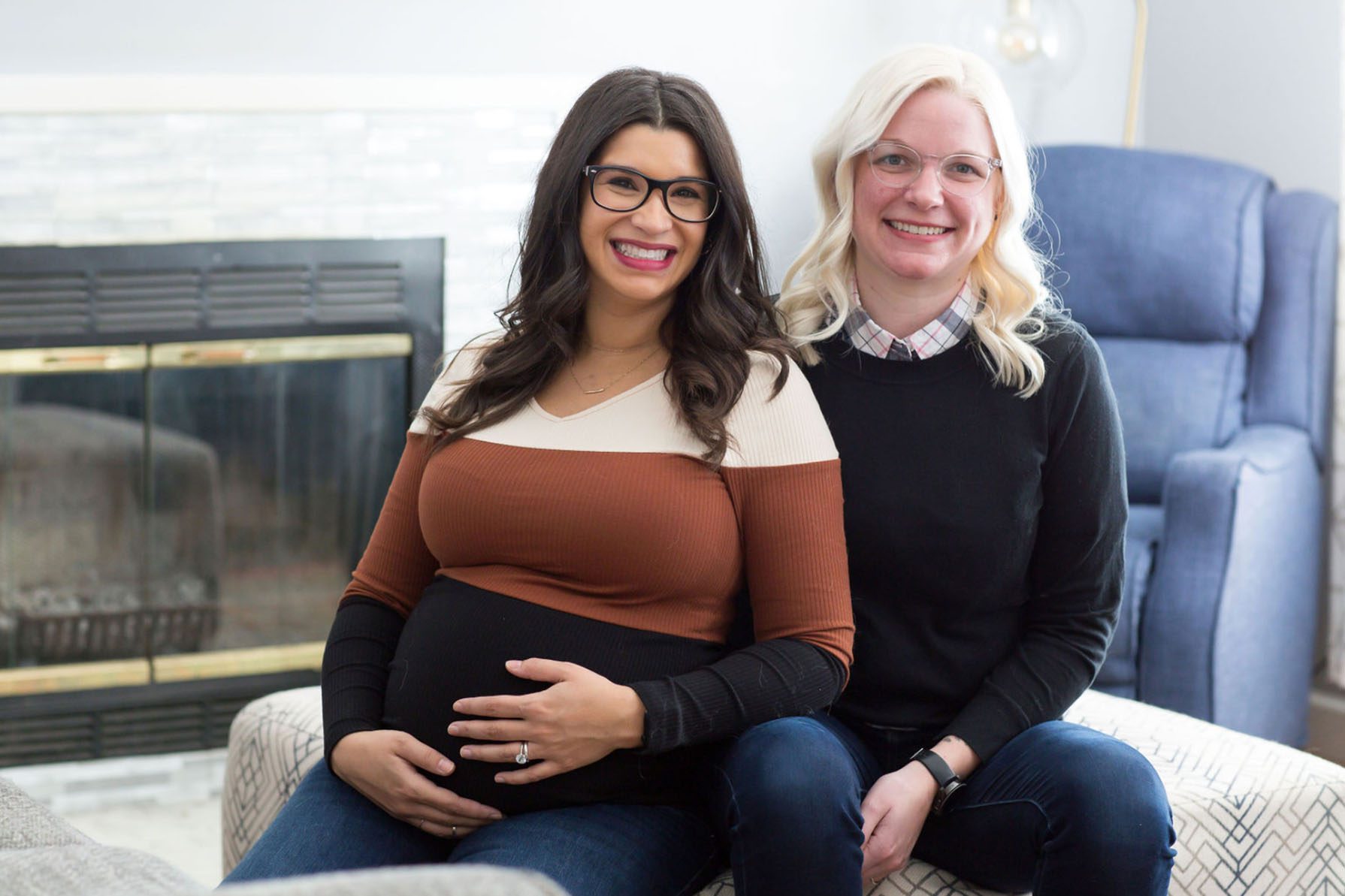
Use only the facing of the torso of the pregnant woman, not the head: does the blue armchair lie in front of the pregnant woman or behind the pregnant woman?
behind

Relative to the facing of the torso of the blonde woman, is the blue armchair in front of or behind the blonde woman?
behind

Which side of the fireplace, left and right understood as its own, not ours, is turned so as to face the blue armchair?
left

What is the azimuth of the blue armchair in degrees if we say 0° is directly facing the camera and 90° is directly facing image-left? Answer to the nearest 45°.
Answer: approximately 45°

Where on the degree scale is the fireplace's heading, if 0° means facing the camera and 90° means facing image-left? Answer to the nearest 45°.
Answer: approximately 0°

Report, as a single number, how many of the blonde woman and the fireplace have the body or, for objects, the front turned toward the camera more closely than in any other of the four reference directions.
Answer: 2

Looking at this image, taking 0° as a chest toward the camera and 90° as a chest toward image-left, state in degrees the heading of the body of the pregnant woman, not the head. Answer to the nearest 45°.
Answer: approximately 45°
